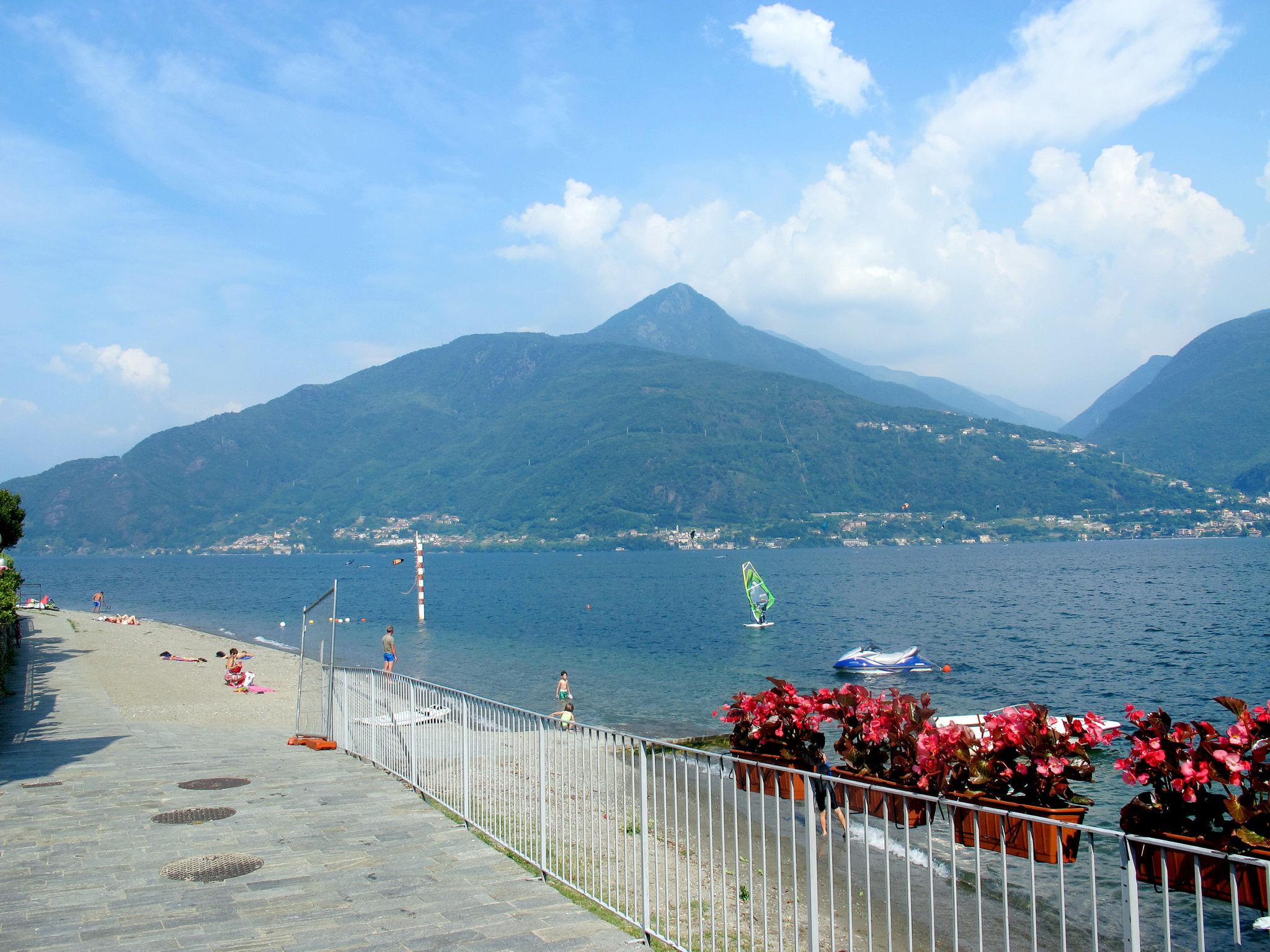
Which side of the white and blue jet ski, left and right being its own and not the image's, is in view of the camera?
left

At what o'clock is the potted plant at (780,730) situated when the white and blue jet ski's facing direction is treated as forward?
The potted plant is roughly at 9 o'clock from the white and blue jet ski.

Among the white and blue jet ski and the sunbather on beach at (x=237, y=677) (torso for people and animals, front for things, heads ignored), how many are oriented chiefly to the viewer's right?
1

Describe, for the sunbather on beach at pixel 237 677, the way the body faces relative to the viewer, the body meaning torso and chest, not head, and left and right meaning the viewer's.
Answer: facing to the right of the viewer

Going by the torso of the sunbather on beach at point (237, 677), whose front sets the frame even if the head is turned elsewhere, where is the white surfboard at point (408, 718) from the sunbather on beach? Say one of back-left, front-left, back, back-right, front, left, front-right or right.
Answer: right

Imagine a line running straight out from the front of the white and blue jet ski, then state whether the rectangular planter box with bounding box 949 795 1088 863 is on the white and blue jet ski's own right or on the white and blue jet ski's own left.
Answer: on the white and blue jet ski's own left

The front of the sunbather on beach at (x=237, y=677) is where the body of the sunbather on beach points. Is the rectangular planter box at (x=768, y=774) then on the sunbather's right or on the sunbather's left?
on the sunbather's right

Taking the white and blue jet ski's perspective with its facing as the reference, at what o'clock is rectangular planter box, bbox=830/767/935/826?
The rectangular planter box is roughly at 9 o'clock from the white and blue jet ski.

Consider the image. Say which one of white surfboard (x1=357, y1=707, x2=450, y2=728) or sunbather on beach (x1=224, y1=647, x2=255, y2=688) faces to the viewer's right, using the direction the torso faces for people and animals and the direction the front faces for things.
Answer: the sunbather on beach

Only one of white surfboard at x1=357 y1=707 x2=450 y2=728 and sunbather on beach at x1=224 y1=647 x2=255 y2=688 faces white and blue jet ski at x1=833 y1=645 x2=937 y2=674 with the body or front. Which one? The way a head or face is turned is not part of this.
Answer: the sunbather on beach
